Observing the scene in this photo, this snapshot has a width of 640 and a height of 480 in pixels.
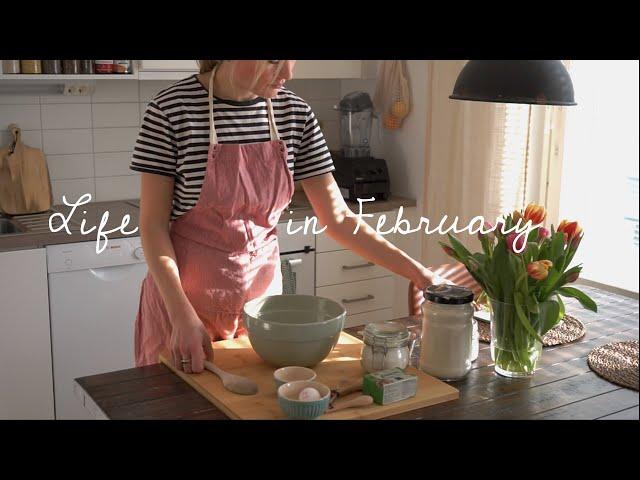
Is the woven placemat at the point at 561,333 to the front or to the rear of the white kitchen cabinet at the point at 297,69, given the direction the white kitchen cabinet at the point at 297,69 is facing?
to the front

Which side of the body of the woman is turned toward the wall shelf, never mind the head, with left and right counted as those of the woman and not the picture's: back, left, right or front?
back

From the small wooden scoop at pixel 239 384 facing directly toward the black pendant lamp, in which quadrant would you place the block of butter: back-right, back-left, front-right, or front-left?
front-right

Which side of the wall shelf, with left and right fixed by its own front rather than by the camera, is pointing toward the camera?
front

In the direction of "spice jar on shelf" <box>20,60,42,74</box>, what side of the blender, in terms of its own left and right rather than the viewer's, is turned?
right

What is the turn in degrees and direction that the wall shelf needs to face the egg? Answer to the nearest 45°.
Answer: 0° — it already faces it

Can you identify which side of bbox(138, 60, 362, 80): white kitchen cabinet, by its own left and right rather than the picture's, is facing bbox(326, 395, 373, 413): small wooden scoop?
front

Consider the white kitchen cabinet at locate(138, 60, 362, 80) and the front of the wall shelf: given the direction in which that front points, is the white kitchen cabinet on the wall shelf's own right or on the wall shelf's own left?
on the wall shelf's own left

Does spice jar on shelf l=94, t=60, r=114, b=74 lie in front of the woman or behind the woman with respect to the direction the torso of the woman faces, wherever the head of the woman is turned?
behind

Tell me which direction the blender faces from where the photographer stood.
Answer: facing the viewer and to the right of the viewer

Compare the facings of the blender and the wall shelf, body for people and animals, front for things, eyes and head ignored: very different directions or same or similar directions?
same or similar directions

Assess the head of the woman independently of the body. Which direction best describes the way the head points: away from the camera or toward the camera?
toward the camera

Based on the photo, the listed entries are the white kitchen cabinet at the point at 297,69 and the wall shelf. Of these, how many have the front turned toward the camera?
2
